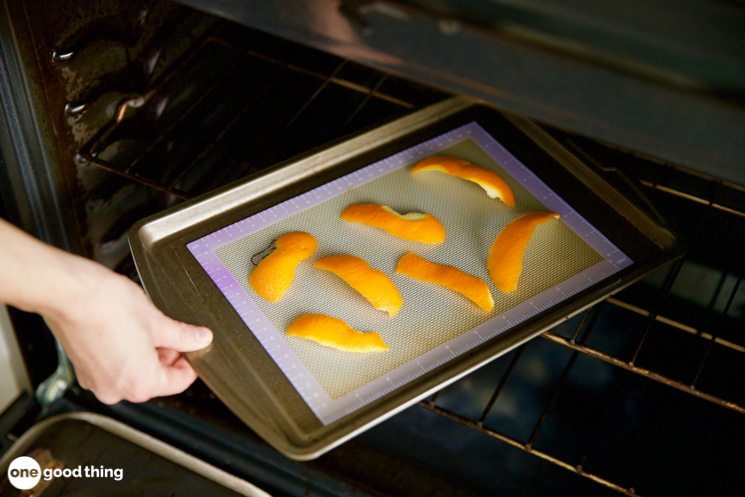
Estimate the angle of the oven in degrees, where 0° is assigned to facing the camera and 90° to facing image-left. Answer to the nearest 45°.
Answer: approximately 45°
